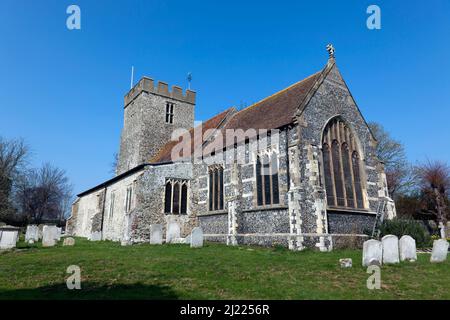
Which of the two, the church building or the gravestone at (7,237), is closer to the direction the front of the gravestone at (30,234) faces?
the gravestone

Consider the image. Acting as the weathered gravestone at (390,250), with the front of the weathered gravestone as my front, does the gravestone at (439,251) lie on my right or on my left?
on my left

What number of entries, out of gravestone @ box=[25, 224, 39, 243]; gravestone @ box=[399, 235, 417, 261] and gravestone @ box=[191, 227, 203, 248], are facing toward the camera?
3

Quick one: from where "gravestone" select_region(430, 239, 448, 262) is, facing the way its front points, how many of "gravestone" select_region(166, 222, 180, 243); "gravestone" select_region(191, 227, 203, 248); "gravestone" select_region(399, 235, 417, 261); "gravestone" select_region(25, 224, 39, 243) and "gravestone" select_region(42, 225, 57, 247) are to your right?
5

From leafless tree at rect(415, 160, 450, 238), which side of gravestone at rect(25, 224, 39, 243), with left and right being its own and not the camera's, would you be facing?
left

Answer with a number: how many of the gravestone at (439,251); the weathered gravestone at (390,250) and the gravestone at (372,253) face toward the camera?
3

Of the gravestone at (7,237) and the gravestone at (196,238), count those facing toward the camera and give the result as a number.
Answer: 2

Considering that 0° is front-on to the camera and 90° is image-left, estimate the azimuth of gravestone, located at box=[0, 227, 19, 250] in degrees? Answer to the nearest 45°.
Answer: approximately 0°

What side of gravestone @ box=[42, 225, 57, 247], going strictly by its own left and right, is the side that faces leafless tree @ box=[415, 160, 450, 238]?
left

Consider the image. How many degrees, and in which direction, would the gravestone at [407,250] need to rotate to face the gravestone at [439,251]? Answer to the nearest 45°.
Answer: approximately 90° to its left

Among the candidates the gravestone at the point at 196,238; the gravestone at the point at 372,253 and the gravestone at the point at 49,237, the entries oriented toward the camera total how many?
3

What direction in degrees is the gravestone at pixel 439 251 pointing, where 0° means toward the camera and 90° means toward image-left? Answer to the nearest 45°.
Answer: approximately 0°
